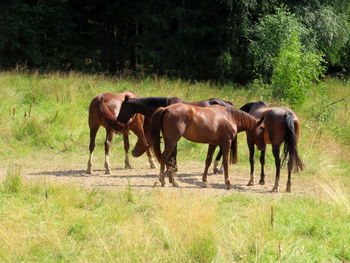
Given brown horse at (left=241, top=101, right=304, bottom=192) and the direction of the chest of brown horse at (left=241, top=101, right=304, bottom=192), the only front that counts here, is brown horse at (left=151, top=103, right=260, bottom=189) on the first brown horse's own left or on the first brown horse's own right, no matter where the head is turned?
on the first brown horse's own left

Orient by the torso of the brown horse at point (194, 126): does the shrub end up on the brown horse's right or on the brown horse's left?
on the brown horse's left

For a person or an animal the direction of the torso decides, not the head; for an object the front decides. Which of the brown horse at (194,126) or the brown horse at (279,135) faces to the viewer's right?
the brown horse at (194,126)

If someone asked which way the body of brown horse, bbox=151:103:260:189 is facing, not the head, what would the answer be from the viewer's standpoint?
to the viewer's right

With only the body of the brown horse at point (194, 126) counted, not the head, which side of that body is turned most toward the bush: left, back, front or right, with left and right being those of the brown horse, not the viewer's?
left

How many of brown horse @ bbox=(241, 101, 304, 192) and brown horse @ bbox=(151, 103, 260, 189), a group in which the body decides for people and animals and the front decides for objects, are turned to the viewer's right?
1

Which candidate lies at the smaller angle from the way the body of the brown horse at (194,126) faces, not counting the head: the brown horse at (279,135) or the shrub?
the brown horse

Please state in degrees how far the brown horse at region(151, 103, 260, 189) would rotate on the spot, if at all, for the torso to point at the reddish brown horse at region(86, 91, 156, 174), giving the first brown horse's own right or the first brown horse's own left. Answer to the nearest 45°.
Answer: approximately 135° to the first brown horse's own left

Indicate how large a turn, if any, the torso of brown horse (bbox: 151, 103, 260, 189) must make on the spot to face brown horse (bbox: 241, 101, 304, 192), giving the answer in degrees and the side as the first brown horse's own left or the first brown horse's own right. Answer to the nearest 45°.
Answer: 0° — it already faces it

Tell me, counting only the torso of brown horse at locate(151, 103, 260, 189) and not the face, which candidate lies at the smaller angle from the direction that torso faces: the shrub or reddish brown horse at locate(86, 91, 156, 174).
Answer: the shrub

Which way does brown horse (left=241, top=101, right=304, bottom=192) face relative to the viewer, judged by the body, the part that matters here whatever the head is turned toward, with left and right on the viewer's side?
facing away from the viewer and to the left of the viewer
